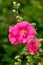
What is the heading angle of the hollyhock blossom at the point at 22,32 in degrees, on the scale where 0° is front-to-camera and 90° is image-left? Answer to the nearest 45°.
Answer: approximately 0°
